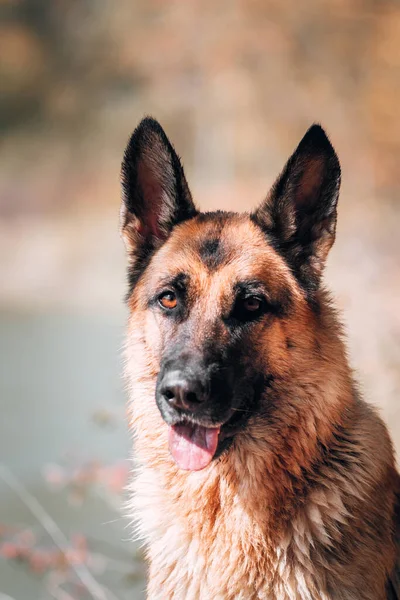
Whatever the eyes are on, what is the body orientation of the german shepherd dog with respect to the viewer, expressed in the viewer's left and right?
facing the viewer and to the left of the viewer
